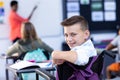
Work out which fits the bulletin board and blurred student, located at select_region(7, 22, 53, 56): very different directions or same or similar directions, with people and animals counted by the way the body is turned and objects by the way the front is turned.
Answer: very different directions

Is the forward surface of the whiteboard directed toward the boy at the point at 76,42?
yes

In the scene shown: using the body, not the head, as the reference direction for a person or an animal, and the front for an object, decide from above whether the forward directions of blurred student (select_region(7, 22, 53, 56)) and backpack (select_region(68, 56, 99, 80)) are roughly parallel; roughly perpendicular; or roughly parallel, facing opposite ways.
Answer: roughly parallel, facing opposite ways

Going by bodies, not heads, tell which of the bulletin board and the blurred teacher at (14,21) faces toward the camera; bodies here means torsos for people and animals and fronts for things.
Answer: the bulletin board

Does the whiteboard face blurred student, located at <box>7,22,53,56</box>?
yes

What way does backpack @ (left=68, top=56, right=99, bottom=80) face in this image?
toward the camera

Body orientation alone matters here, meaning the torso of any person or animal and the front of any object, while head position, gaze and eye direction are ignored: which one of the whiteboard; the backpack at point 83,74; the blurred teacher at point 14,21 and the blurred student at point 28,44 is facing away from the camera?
the blurred student at point 28,44

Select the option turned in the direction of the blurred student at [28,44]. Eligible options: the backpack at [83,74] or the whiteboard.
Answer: the whiteboard

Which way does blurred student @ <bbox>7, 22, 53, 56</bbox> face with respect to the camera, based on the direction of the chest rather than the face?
away from the camera

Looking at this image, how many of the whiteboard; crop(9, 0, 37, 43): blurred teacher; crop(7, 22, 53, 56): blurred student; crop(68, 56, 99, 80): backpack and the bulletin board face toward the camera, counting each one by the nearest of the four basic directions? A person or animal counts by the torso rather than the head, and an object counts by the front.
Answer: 3

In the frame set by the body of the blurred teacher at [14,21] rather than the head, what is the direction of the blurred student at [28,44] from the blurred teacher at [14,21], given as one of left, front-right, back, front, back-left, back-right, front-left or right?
right

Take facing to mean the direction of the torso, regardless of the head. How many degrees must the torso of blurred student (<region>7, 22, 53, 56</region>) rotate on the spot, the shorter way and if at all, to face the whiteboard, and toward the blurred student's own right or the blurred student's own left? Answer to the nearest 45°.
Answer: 0° — they already face it

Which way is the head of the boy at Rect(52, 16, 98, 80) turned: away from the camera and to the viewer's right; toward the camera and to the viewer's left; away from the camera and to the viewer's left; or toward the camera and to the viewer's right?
toward the camera and to the viewer's left

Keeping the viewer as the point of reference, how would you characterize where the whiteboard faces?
facing the viewer

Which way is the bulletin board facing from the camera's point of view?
toward the camera

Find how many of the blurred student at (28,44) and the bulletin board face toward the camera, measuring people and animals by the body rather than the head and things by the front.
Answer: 1
